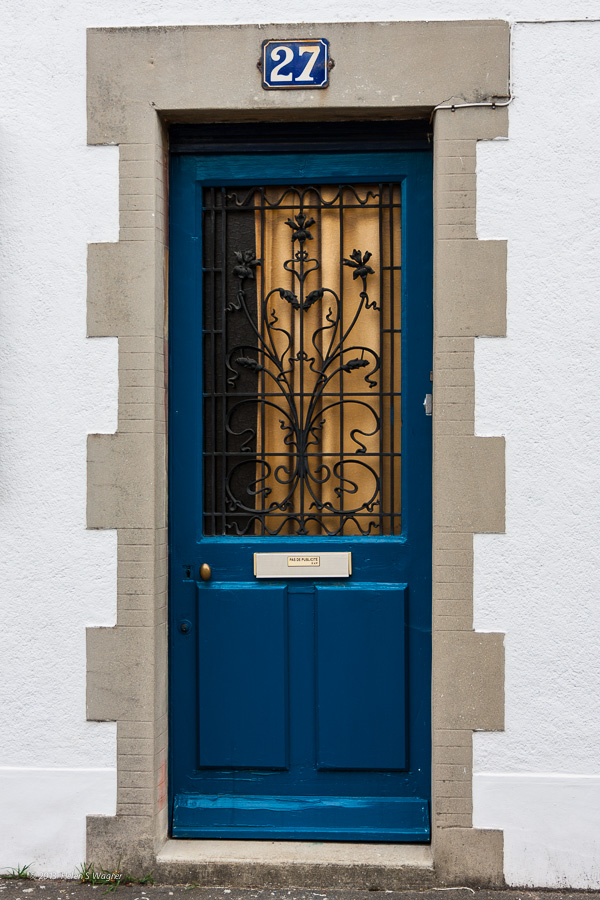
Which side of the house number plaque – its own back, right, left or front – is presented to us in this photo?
front
